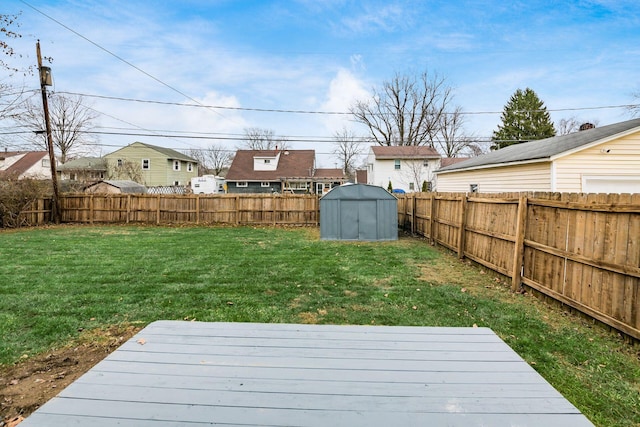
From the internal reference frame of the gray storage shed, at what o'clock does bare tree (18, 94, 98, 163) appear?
The bare tree is roughly at 4 o'clock from the gray storage shed.

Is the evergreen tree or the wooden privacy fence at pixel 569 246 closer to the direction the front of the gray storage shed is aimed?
the wooden privacy fence

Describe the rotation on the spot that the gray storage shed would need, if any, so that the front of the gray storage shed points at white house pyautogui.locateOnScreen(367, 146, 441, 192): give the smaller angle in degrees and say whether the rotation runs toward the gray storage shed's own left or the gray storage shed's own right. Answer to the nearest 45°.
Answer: approximately 180°

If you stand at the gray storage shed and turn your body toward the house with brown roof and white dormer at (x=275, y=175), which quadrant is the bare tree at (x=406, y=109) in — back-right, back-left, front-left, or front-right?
front-right

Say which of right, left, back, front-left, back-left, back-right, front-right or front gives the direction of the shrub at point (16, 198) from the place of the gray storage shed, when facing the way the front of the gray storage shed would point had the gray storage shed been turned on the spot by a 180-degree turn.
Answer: left

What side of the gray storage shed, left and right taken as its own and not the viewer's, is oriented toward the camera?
front

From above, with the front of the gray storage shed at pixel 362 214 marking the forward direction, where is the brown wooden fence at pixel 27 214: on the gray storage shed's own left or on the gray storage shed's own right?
on the gray storage shed's own right

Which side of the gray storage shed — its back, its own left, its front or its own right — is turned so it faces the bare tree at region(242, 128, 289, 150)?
back

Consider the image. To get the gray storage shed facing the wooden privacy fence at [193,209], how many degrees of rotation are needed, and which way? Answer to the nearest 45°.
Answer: approximately 135° to its right

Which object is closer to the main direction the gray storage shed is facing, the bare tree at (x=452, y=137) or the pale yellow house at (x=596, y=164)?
the pale yellow house

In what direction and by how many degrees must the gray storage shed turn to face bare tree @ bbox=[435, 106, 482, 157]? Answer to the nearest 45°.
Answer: approximately 180°

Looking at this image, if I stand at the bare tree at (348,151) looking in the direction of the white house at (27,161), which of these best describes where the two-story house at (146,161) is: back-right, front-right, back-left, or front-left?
front-left

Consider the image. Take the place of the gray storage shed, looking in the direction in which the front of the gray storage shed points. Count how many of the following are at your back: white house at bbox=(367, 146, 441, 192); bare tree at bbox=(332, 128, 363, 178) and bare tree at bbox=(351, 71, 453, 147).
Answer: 3

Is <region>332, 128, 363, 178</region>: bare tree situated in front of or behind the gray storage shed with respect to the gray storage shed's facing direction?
behind

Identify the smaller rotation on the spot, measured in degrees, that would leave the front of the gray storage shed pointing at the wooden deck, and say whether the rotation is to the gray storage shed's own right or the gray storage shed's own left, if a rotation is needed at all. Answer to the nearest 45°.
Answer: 0° — it already faces it
